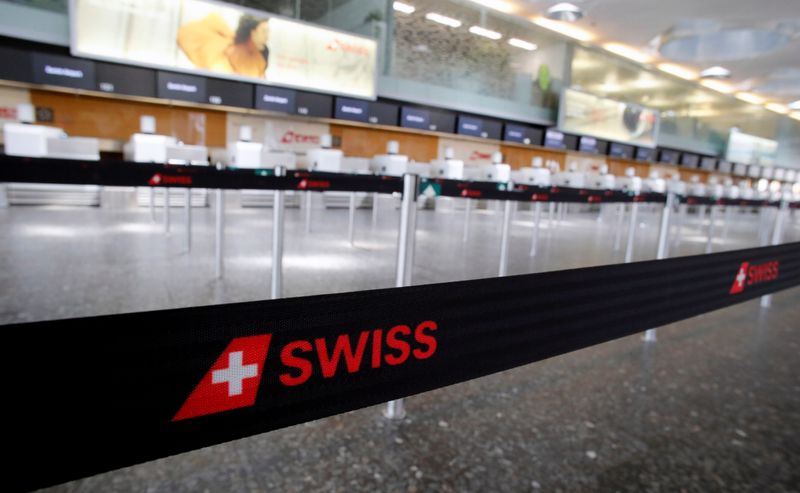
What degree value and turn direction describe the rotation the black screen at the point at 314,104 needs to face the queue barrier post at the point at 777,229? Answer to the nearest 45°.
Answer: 0° — it already faces it

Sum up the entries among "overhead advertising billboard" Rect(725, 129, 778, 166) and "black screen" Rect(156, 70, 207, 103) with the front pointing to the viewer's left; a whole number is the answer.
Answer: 0

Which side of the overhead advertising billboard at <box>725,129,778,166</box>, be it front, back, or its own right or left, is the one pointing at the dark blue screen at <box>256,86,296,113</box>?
right

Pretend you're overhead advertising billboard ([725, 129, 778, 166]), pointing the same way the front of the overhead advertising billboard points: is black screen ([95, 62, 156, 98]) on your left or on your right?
on your right

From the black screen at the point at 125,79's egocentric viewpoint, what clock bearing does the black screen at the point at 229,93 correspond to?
the black screen at the point at 229,93 is roughly at 9 o'clock from the black screen at the point at 125,79.

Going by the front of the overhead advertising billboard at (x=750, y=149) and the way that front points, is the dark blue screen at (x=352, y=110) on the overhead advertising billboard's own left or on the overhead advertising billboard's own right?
on the overhead advertising billboard's own right

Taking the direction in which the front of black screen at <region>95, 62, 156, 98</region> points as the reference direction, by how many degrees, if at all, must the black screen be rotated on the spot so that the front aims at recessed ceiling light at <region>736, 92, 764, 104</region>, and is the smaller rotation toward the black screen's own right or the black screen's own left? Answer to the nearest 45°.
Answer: approximately 90° to the black screen's own left

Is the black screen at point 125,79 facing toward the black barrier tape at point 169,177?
yes

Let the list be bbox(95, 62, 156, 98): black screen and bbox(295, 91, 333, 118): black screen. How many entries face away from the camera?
0
